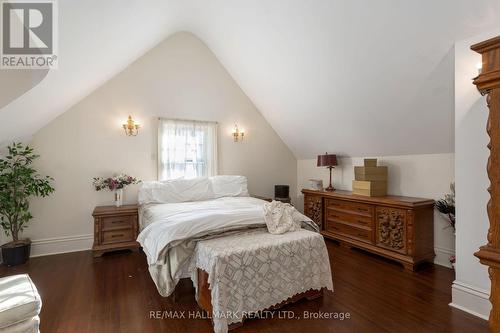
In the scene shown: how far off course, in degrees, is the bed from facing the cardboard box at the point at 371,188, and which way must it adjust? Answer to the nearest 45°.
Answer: approximately 90° to its left

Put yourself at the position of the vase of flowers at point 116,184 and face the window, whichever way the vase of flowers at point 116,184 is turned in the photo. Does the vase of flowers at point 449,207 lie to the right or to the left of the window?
right

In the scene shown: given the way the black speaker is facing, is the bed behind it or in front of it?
in front

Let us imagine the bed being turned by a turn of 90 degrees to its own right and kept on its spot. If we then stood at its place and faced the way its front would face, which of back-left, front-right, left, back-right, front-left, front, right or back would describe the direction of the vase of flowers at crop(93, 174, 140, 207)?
right

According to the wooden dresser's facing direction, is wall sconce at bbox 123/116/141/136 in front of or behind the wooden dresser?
in front

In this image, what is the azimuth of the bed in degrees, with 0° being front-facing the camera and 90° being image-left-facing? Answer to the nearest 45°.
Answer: approximately 315°

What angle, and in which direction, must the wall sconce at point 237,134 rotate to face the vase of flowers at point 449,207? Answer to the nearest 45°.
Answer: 0° — it already faces it

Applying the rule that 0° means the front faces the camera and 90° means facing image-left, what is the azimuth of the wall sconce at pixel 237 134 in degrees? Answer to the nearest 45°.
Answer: approximately 315°

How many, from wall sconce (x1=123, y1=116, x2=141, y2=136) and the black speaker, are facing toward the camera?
2
